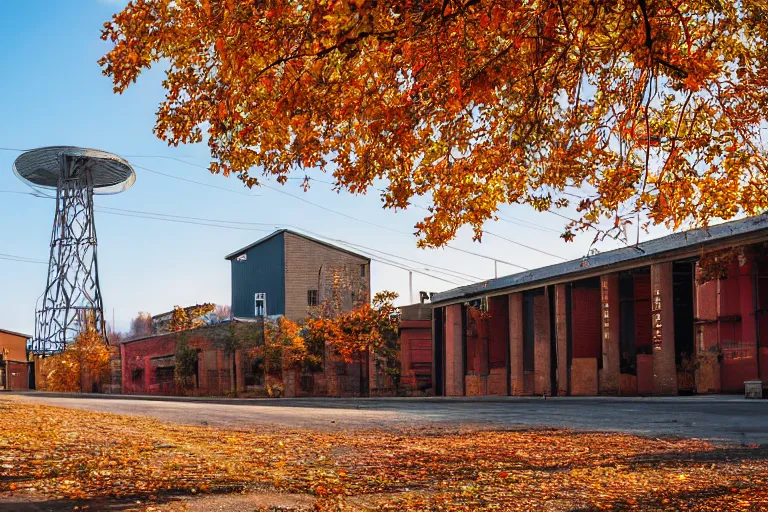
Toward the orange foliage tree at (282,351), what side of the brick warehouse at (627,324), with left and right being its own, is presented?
right

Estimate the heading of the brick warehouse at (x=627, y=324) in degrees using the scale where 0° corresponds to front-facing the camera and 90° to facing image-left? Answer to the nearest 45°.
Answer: approximately 45°

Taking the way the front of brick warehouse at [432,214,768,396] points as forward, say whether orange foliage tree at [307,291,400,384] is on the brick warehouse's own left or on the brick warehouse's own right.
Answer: on the brick warehouse's own right
